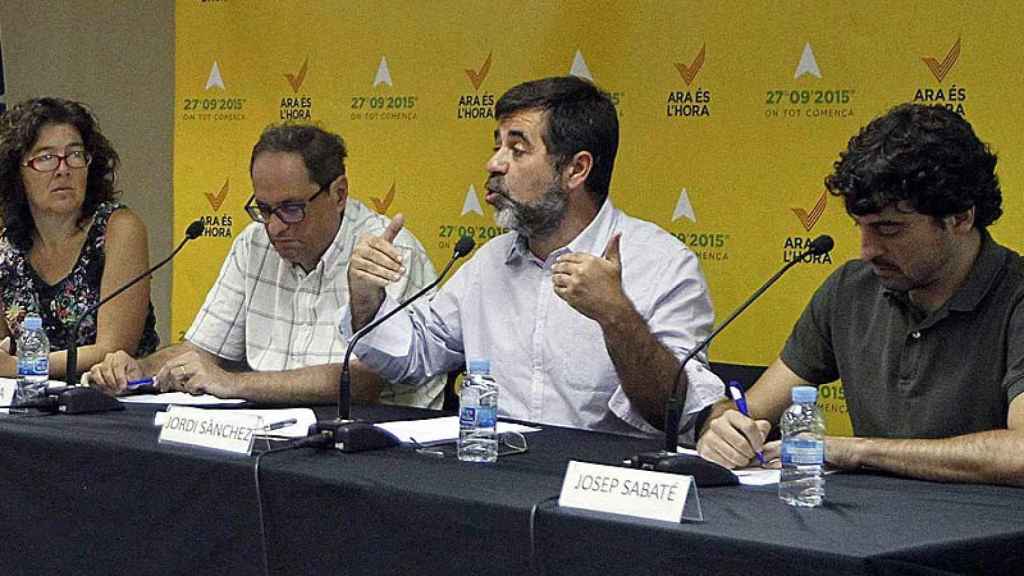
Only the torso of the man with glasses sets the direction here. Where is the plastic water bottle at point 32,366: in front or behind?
in front

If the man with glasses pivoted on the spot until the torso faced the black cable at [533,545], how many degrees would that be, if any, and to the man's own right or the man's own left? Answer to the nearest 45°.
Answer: approximately 45° to the man's own left

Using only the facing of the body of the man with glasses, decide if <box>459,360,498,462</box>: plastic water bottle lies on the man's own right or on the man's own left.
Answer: on the man's own left

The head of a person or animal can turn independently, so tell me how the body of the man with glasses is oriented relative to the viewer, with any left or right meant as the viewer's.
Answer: facing the viewer and to the left of the viewer

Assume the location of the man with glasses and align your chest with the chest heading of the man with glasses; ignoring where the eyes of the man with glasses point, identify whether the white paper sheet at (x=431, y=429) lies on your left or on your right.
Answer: on your left

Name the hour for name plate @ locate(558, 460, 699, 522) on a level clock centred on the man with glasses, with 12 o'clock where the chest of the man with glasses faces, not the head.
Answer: The name plate is roughly at 10 o'clock from the man with glasses.

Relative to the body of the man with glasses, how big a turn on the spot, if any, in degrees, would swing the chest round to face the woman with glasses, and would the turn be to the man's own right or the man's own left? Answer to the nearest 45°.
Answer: approximately 90° to the man's own right
